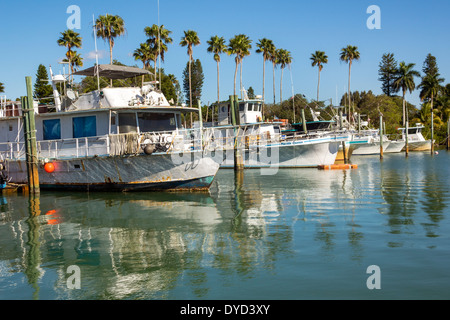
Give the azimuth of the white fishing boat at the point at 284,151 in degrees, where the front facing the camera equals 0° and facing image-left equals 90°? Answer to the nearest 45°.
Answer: approximately 270°

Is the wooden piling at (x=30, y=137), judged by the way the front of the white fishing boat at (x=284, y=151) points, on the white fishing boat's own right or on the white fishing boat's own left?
on the white fishing boat's own right

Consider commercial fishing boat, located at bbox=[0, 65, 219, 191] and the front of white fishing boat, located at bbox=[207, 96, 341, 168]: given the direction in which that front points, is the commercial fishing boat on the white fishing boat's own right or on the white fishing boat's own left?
on the white fishing boat's own right

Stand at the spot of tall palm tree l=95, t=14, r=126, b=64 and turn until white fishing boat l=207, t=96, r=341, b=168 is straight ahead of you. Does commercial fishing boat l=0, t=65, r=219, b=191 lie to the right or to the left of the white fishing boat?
right

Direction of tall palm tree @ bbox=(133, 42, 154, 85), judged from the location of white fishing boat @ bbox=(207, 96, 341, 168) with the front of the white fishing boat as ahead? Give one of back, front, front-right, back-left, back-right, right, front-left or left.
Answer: back-left

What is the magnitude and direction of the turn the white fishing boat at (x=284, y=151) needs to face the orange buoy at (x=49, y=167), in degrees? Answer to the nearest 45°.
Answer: approximately 135° to its right

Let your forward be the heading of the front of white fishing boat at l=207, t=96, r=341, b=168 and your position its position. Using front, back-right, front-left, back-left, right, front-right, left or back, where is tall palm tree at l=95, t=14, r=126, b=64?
back-left
